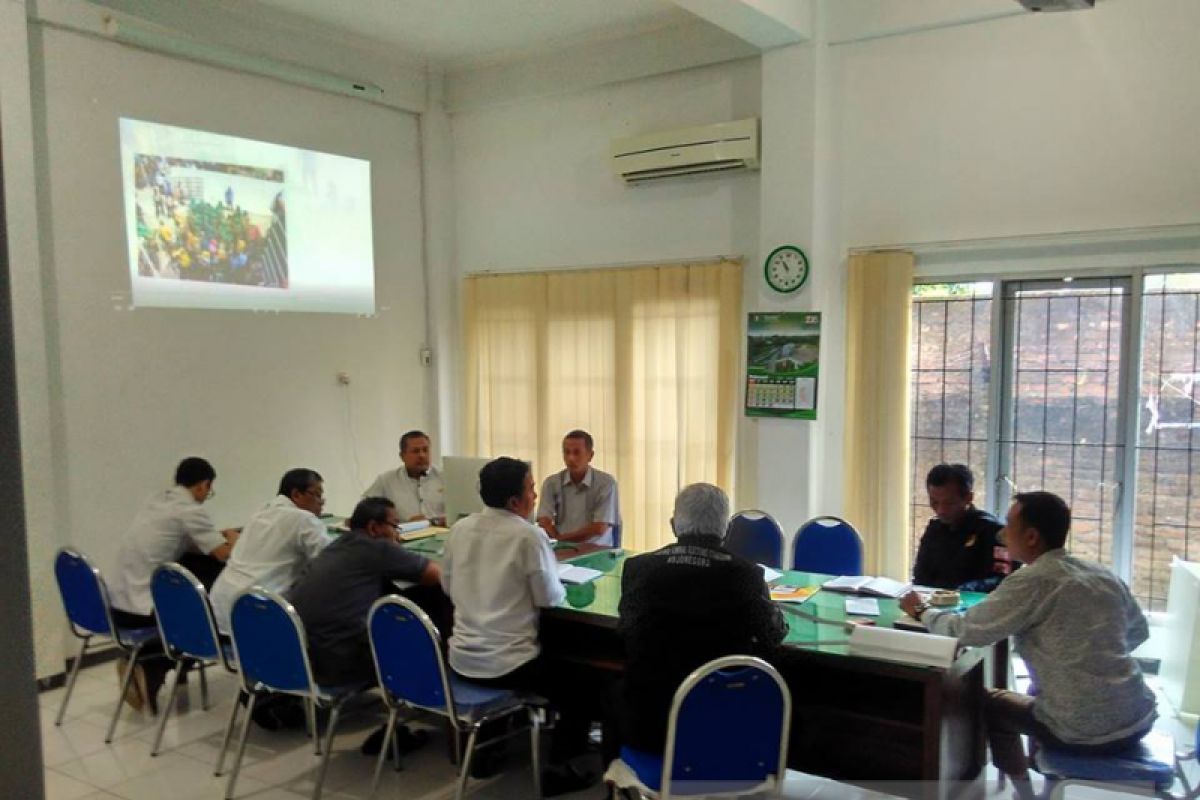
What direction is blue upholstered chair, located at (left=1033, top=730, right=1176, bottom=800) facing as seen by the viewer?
to the viewer's left

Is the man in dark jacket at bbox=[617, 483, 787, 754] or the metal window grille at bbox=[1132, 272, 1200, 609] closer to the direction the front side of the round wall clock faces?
the man in dark jacket

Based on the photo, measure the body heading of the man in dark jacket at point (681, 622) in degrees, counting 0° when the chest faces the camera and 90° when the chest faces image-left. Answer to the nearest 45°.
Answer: approximately 180°

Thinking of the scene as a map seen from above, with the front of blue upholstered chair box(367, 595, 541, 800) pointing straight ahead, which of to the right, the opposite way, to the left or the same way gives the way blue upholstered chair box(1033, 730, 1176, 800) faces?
to the left

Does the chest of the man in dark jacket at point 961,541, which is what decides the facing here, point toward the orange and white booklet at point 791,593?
yes

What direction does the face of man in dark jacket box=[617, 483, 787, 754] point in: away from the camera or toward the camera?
away from the camera

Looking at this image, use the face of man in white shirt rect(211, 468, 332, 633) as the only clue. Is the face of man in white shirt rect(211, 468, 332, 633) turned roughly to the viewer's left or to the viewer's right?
to the viewer's right

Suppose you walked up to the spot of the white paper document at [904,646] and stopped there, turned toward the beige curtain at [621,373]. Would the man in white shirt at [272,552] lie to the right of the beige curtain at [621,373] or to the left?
left

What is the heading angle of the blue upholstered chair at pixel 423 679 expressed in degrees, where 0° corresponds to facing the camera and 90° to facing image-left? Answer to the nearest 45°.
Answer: approximately 225°

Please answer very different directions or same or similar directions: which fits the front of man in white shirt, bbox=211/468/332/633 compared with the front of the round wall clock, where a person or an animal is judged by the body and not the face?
very different directions
